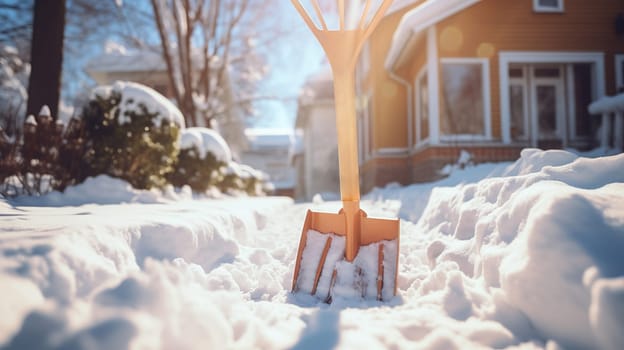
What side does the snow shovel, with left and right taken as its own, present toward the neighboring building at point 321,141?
back

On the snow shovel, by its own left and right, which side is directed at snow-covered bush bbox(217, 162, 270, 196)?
back

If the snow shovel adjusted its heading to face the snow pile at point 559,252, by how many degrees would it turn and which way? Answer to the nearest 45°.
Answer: approximately 45° to its left

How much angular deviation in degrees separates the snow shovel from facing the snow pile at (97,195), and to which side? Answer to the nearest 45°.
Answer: approximately 135° to its right

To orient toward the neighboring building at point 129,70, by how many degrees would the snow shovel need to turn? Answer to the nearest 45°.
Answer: approximately 135° to its right

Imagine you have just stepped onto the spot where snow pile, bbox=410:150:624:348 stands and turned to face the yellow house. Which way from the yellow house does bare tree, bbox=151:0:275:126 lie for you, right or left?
left

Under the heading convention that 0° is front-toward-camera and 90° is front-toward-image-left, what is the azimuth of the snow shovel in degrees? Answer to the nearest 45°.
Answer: approximately 0°

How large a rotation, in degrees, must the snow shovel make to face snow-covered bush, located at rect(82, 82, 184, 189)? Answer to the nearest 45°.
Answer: approximately 135° to its right
